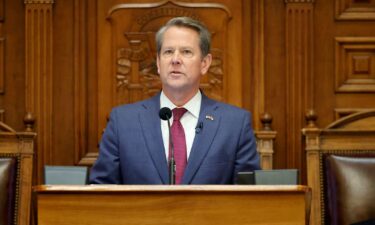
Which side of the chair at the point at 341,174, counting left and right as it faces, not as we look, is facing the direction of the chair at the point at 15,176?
right

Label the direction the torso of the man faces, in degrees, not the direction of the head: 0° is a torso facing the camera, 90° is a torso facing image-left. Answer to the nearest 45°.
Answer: approximately 0°

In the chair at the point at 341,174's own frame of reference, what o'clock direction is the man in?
The man is roughly at 2 o'clock from the chair.

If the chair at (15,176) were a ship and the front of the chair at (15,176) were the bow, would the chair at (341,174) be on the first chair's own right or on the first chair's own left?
on the first chair's own left

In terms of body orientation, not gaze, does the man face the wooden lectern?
yes

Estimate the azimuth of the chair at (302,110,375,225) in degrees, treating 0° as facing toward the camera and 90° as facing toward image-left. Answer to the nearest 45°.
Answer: approximately 0°

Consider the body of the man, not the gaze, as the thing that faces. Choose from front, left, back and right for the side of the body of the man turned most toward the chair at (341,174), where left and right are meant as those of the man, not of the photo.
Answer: left
